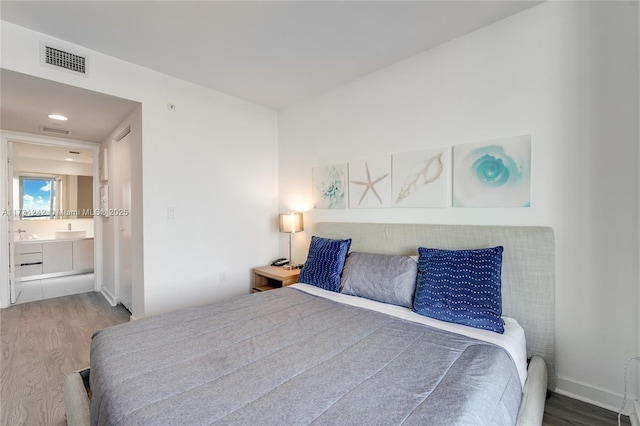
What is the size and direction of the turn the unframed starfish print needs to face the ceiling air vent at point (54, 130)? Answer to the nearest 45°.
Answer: approximately 45° to its right

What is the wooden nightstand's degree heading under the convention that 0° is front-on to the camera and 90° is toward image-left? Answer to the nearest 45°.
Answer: approximately 45°

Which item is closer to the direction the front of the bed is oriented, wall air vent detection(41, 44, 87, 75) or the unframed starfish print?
the wall air vent

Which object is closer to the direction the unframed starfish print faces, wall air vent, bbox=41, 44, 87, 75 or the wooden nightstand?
the wall air vent

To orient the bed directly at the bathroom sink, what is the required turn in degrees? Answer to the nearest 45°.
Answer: approximately 90° to its right

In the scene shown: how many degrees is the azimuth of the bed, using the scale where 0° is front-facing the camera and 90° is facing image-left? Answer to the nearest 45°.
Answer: approximately 45°

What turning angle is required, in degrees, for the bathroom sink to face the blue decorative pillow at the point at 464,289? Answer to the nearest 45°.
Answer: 0° — it already faces it

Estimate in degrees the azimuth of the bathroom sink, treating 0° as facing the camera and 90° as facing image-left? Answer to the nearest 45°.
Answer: approximately 0°

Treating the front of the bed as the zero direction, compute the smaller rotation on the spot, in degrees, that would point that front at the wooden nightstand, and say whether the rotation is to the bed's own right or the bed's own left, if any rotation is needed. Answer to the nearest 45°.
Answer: approximately 135° to the bed's own right

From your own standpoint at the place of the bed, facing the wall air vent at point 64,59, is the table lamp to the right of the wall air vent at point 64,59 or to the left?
right

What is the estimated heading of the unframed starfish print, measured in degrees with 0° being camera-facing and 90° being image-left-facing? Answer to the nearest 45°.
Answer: approximately 45°

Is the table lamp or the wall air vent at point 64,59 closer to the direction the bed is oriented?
the wall air vent
